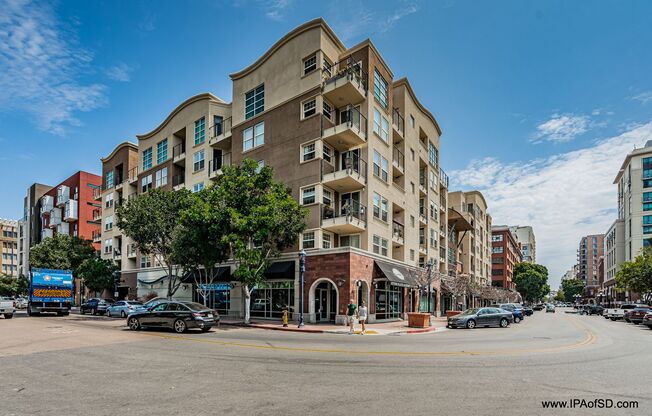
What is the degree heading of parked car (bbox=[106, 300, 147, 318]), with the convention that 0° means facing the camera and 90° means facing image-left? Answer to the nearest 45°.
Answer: approximately 135°

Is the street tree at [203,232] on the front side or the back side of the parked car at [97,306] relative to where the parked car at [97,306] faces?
on the back side

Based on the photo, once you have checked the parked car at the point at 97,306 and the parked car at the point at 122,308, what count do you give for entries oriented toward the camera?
0

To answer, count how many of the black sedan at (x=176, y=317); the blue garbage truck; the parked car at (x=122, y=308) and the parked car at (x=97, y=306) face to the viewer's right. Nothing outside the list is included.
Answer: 0

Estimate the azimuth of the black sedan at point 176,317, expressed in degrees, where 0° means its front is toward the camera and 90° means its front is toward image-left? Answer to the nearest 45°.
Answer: approximately 135°

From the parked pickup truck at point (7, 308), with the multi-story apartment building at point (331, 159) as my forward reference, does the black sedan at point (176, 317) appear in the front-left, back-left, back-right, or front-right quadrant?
front-right

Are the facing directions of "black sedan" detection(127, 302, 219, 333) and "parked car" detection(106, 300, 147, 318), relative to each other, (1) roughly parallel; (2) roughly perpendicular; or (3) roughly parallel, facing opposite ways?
roughly parallel

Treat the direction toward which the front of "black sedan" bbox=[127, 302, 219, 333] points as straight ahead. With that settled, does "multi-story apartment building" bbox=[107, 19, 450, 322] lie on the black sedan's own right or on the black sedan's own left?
on the black sedan's own right

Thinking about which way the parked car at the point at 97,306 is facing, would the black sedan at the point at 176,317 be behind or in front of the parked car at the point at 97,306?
behind

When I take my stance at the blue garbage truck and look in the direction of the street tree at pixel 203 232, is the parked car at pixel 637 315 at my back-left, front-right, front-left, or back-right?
front-left

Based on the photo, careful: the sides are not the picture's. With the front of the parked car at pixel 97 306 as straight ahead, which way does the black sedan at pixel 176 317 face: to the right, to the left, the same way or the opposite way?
the same way

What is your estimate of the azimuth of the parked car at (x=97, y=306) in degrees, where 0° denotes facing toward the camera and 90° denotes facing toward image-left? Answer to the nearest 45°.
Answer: approximately 135°
